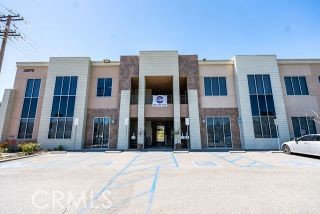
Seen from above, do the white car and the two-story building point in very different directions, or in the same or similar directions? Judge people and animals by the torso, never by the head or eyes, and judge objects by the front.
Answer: very different directions

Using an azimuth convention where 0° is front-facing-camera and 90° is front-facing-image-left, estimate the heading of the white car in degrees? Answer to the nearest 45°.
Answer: approximately 135°

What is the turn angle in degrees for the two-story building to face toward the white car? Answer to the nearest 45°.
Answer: approximately 45° to its left

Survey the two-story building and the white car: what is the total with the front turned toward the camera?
1

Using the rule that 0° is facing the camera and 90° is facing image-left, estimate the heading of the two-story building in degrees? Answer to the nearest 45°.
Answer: approximately 0°
